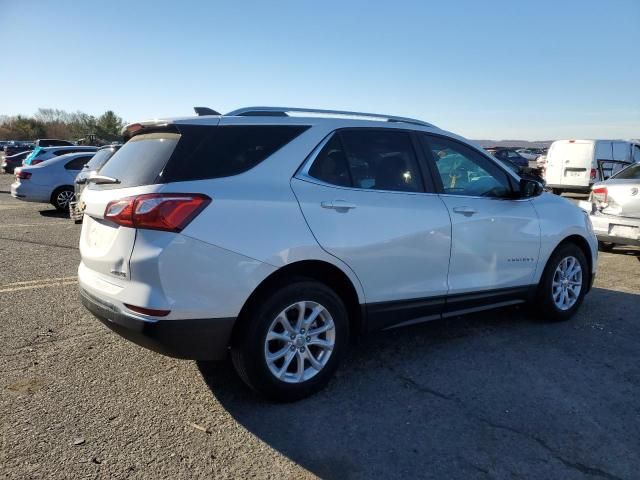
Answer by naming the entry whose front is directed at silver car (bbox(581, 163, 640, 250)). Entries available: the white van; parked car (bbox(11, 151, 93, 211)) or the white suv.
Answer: the white suv

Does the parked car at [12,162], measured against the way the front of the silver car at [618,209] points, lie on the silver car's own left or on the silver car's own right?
on the silver car's own left

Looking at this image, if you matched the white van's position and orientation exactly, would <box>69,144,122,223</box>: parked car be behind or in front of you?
behind

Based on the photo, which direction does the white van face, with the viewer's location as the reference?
facing away from the viewer and to the right of the viewer

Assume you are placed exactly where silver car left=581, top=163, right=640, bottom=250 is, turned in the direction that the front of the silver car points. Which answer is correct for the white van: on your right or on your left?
on your left

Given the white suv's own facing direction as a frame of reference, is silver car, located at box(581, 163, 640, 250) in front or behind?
in front

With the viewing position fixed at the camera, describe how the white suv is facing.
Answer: facing away from the viewer and to the right of the viewer

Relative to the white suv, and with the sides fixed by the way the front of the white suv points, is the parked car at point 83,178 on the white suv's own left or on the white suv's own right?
on the white suv's own left

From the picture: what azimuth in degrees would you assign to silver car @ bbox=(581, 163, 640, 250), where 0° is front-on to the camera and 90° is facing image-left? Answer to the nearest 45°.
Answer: approximately 225°

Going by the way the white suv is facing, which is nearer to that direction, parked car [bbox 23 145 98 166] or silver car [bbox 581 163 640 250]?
the silver car

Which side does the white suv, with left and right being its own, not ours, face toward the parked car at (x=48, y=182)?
left

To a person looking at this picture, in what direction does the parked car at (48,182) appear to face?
facing away from the viewer and to the right of the viewer

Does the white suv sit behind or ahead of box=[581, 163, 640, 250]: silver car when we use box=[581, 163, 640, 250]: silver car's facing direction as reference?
behind
